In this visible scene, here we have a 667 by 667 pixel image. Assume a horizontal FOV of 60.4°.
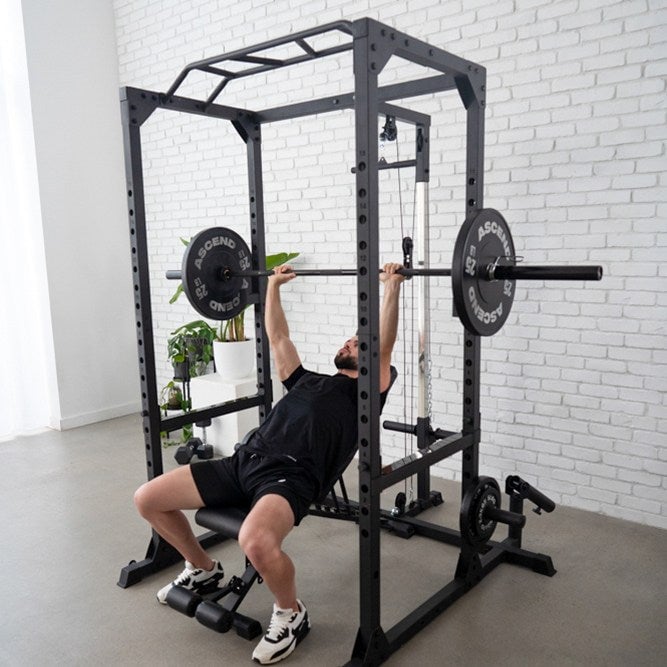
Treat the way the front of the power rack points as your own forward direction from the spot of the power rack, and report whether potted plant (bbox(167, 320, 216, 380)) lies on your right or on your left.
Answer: on your right

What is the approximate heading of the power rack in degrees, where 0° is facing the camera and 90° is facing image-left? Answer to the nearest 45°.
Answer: approximately 45°

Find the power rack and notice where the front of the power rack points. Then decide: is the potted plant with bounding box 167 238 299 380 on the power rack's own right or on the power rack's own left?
on the power rack's own right

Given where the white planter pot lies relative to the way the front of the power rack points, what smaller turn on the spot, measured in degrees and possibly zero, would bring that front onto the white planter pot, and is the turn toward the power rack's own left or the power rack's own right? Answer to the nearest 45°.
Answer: approximately 90° to the power rack's own right
